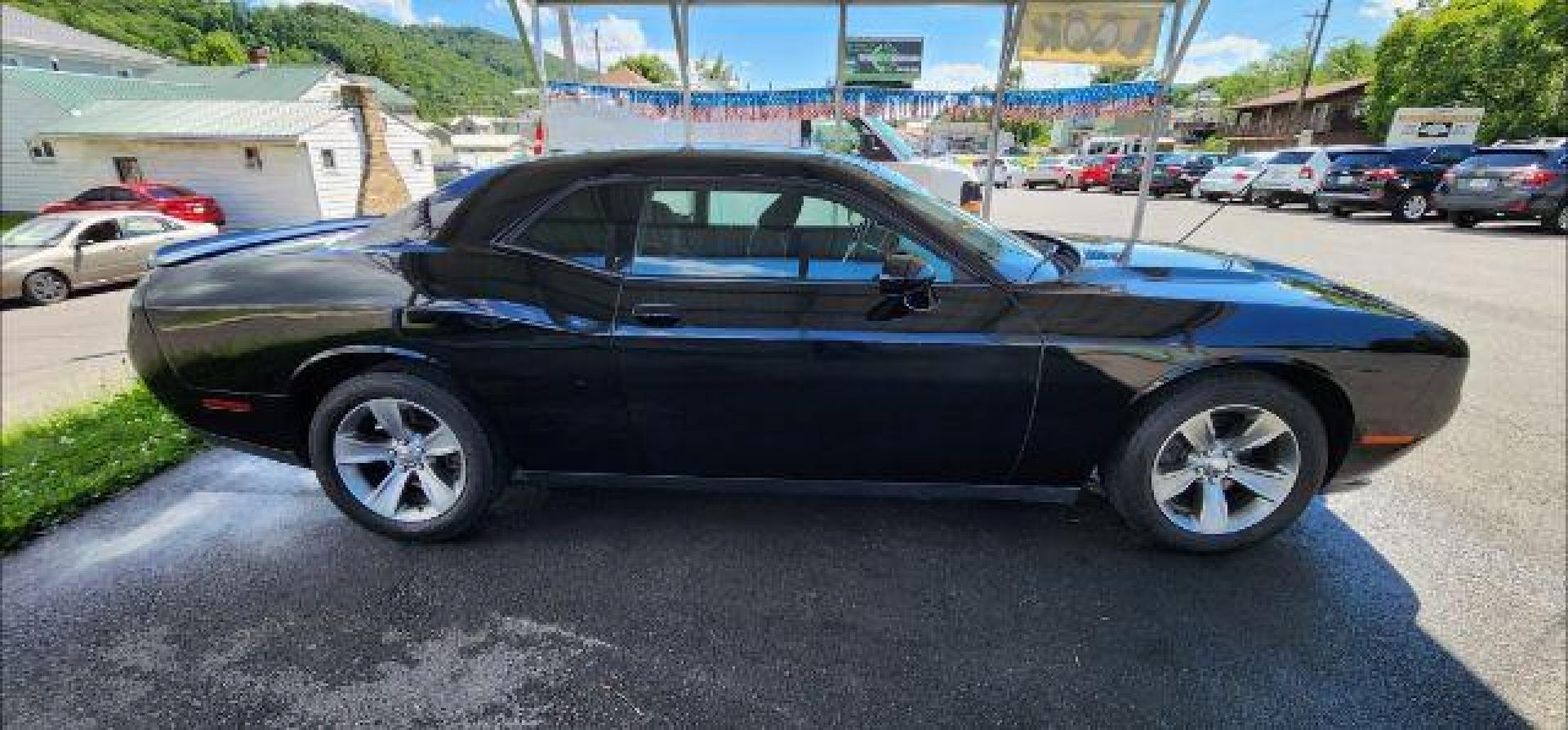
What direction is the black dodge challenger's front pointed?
to the viewer's right

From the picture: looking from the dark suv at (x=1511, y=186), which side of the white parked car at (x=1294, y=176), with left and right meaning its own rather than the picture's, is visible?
right

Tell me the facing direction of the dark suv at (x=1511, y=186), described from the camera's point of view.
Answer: facing away from the viewer and to the right of the viewer

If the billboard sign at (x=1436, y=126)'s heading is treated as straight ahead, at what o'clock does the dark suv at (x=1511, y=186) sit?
The dark suv is roughly at 12 o'clock from the billboard sign.

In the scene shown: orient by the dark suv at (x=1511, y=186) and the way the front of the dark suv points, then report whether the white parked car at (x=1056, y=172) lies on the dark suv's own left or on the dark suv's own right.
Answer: on the dark suv's own left

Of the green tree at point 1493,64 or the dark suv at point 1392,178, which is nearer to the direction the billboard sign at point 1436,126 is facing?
the dark suv

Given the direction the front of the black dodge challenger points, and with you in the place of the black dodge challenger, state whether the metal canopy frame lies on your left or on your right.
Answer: on your left

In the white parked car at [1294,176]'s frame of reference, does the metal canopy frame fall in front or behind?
behind

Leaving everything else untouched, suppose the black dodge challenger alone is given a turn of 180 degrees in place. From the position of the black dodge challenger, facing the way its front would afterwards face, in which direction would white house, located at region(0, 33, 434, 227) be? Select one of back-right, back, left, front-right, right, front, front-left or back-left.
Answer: front-right

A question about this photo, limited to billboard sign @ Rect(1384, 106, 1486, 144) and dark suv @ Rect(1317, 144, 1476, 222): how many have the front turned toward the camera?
1

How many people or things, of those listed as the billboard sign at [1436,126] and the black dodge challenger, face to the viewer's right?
1

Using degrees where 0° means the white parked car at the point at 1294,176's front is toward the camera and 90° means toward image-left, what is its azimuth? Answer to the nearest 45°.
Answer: approximately 225°

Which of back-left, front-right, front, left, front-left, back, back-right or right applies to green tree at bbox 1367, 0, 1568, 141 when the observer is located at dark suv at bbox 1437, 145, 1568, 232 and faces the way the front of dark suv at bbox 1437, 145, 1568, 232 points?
front-left
